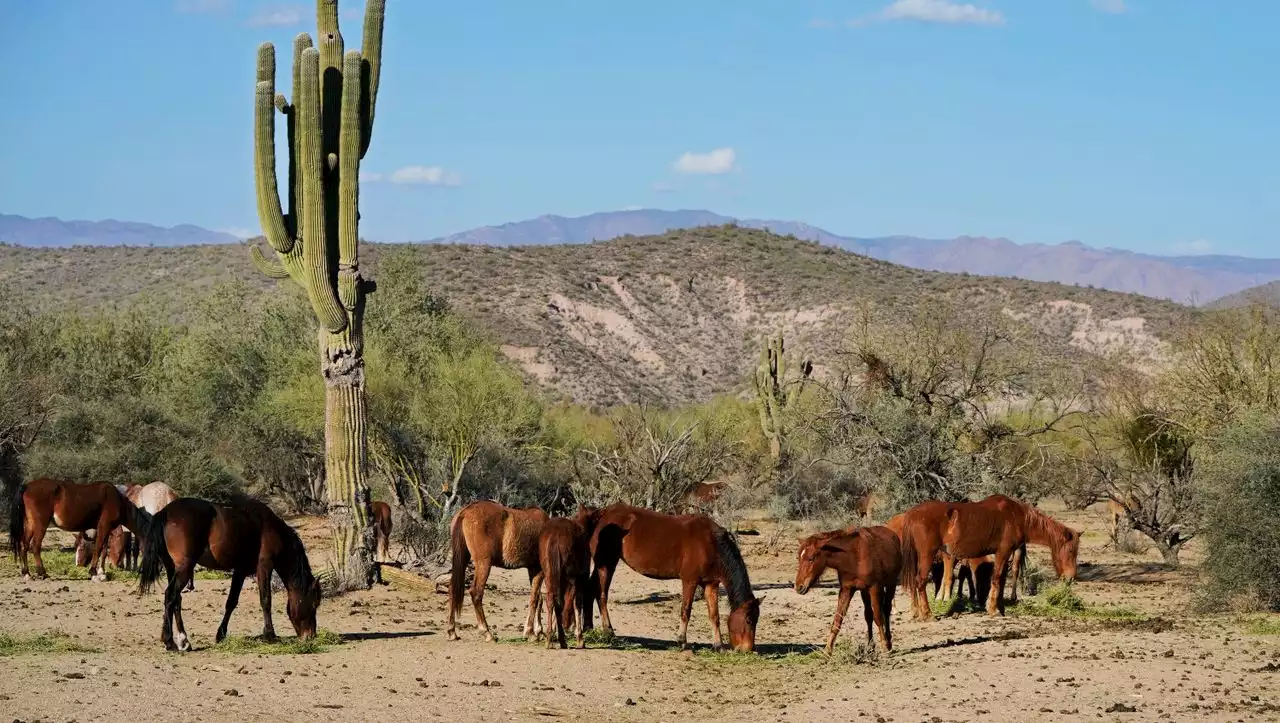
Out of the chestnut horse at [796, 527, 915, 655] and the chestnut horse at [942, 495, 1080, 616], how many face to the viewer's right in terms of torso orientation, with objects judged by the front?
1

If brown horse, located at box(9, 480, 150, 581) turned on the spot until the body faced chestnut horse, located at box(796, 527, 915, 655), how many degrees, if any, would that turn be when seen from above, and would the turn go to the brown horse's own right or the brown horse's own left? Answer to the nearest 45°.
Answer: approximately 45° to the brown horse's own right

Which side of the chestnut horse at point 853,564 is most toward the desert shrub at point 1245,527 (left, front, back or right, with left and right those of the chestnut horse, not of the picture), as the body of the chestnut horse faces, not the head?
back

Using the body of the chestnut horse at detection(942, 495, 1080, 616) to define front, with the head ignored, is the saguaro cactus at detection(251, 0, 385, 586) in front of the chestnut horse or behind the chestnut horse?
behind

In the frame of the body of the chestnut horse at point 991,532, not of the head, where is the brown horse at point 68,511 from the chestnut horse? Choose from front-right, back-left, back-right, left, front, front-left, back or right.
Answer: back

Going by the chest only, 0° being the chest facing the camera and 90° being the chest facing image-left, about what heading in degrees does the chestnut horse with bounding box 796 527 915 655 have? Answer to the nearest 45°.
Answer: approximately 45°

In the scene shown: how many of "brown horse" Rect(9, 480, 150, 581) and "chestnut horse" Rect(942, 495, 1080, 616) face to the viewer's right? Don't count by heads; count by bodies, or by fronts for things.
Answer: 2

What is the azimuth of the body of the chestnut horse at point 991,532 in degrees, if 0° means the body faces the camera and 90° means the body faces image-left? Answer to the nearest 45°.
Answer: approximately 270°

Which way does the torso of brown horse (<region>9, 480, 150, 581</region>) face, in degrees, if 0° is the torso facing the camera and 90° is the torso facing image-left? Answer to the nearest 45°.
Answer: approximately 270°

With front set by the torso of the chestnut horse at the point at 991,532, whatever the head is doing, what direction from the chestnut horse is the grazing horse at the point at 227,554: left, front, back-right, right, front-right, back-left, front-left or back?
back-right

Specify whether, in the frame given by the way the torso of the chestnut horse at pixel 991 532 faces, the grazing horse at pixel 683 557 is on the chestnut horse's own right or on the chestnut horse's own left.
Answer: on the chestnut horse's own right

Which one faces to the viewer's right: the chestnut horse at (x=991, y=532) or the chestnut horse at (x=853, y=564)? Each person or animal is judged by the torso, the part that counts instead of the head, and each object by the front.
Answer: the chestnut horse at (x=991, y=532)

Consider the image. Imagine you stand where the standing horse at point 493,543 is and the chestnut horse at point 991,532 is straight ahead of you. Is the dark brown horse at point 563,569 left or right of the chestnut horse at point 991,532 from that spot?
right
